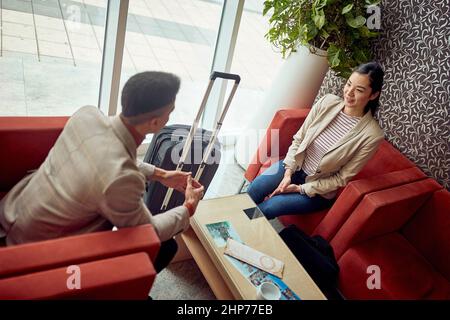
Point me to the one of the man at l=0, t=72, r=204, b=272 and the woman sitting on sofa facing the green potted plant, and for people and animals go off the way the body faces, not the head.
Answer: the man

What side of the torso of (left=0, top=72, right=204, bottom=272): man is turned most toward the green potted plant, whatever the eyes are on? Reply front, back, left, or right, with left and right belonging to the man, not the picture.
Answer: front

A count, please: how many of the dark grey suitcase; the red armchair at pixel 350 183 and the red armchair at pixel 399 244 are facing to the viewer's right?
0

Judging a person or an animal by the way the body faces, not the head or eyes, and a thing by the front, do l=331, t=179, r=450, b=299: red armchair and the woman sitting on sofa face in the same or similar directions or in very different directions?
same or similar directions

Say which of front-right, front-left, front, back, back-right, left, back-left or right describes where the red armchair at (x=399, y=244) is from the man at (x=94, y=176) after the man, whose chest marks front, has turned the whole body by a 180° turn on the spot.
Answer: back-left

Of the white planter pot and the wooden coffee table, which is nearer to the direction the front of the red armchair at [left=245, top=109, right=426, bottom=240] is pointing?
the wooden coffee table

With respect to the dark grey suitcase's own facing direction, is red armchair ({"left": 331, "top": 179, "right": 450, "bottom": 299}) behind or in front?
behind

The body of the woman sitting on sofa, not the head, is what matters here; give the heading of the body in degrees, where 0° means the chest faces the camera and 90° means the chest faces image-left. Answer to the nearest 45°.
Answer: approximately 45°

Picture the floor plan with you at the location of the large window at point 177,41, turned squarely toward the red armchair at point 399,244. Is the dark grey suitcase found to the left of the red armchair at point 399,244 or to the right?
right

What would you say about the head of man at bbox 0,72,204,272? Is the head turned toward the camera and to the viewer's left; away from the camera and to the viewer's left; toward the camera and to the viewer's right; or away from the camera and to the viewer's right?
away from the camera and to the viewer's right

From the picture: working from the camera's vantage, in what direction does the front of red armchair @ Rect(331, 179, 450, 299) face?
facing the viewer and to the left of the viewer

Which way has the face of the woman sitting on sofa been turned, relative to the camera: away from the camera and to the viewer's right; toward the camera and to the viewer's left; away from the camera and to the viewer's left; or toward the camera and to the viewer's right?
toward the camera and to the viewer's left

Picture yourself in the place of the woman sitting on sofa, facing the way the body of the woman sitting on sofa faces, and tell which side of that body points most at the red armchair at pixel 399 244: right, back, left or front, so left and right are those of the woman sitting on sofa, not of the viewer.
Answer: left

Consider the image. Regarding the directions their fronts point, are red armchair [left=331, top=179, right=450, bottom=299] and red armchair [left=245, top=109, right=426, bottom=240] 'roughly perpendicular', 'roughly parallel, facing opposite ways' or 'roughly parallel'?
roughly parallel
